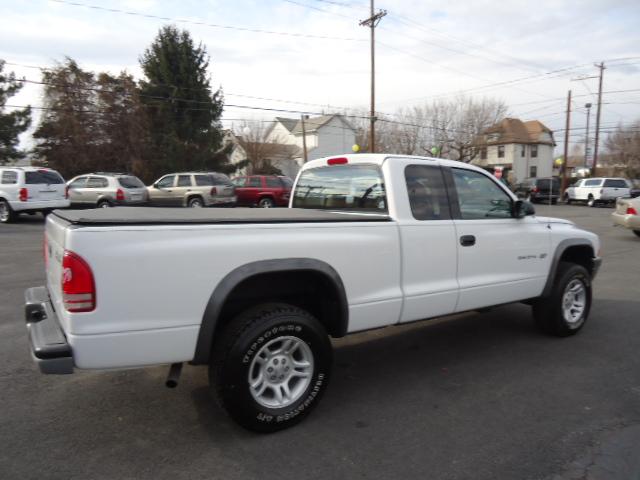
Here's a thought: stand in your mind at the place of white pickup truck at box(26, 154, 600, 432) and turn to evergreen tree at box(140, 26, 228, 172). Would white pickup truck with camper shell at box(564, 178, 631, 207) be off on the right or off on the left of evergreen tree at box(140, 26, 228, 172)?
right

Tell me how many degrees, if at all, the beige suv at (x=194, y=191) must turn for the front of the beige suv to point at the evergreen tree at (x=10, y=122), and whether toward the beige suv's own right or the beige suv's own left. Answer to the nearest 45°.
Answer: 0° — it already faces it

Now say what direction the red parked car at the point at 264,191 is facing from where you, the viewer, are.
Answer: facing away from the viewer and to the left of the viewer

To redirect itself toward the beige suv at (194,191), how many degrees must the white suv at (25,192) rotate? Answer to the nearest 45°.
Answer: approximately 135° to its right

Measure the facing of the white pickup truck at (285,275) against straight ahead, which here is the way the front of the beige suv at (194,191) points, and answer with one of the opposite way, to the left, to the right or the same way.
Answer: to the right

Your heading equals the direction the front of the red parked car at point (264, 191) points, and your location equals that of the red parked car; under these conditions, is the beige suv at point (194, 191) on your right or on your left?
on your left

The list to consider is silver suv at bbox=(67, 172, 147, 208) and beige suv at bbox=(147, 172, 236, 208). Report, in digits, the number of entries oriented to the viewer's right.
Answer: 0

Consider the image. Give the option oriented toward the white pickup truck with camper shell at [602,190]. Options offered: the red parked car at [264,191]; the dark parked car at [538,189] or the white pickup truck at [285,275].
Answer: the white pickup truck

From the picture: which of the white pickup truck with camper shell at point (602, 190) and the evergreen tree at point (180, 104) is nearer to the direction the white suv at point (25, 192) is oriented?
the evergreen tree

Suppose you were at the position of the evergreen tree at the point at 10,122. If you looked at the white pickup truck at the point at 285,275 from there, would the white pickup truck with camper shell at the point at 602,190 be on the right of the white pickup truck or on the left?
left

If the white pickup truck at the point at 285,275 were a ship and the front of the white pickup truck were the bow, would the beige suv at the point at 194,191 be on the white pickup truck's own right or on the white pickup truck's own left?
on the white pickup truck's own left

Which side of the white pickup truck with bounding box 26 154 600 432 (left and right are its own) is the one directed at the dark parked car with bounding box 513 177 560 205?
front

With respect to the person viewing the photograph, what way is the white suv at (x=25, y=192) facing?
facing away from the viewer and to the left of the viewer

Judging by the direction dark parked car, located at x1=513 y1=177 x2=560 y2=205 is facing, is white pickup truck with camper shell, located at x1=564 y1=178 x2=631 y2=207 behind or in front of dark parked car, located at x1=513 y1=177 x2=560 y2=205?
behind

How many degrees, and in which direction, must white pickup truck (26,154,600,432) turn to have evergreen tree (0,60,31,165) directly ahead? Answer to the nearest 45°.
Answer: approximately 90° to its left

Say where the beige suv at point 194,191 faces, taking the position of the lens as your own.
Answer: facing away from the viewer and to the left of the viewer
